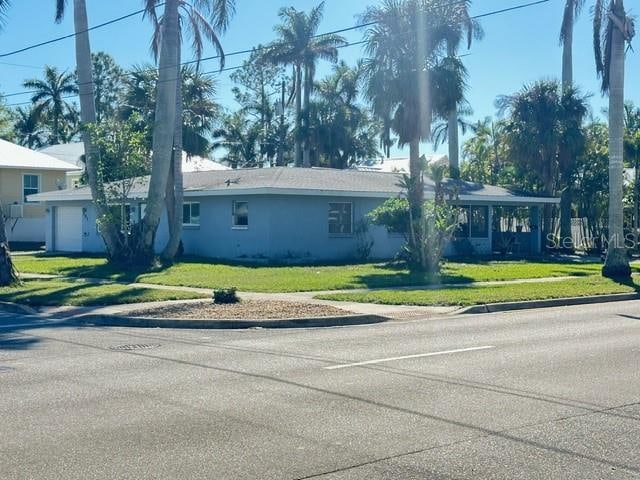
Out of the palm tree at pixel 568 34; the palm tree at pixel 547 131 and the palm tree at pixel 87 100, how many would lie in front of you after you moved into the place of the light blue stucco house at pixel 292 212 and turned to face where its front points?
1

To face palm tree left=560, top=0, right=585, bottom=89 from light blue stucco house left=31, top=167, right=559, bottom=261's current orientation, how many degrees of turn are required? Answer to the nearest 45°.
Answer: approximately 180°

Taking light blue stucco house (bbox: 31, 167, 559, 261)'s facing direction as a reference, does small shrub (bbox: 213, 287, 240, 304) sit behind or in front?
in front

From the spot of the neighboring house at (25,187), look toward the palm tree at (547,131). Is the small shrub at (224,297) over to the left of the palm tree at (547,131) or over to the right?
right

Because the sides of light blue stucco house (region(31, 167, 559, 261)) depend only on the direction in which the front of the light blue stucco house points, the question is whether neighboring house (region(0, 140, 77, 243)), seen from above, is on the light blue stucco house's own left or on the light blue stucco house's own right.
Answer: on the light blue stucco house's own right

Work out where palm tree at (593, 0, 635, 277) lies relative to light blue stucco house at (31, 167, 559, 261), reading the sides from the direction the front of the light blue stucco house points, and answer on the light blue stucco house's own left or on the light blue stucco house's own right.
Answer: on the light blue stucco house's own left

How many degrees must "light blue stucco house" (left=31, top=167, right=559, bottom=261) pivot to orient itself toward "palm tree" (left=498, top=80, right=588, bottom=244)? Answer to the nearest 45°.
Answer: approximately 180°

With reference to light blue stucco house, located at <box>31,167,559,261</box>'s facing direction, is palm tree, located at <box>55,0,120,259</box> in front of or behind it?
in front

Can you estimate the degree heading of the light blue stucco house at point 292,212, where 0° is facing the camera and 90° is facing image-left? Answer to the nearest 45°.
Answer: approximately 45°

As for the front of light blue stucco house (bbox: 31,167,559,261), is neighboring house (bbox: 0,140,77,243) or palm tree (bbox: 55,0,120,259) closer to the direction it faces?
the palm tree
